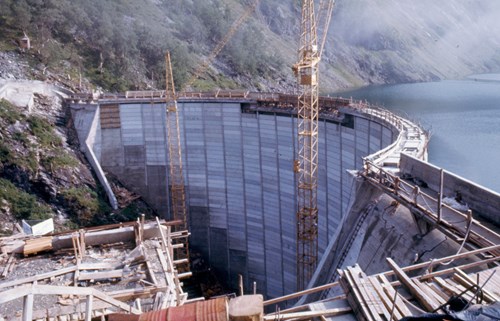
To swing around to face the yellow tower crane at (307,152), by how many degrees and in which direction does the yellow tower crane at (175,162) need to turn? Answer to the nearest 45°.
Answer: approximately 45° to its right

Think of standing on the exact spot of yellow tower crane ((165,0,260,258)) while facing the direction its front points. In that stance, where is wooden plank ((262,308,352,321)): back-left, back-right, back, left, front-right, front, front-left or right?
right
